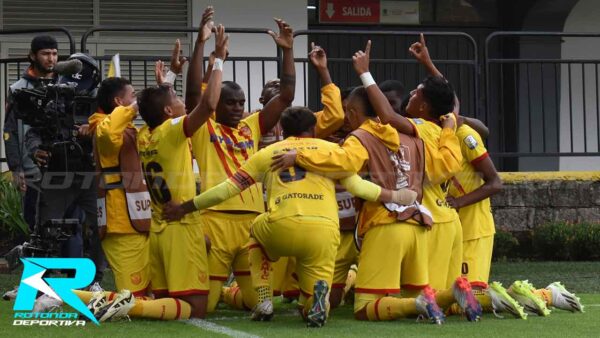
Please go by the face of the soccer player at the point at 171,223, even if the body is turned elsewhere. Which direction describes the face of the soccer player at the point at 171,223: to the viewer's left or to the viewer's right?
to the viewer's right

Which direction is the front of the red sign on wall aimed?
toward the camera

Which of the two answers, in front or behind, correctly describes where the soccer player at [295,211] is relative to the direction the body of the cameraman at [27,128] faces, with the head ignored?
in front

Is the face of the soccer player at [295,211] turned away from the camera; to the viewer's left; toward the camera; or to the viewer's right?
away from the camera

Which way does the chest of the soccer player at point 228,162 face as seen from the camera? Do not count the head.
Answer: toward the camera

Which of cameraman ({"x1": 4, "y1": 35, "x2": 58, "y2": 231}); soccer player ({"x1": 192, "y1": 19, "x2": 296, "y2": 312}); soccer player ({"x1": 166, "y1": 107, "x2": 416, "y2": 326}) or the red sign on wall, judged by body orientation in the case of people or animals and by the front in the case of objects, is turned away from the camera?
soccer player ({"x1": 166, "y1": 107, "x2": 416, "y2": 326})

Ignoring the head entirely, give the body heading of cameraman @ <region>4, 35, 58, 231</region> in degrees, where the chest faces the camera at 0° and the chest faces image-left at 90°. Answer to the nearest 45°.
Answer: approximately 315°

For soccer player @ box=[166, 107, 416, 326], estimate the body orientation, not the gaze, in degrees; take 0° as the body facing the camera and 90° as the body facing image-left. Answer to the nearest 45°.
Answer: approximately 180°
